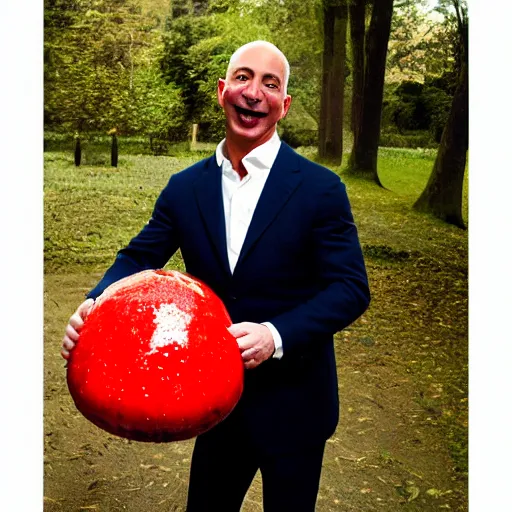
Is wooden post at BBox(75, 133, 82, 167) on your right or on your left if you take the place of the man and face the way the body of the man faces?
on your right

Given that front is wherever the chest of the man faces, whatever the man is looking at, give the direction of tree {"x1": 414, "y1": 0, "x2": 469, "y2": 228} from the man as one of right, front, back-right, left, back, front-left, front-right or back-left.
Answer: back

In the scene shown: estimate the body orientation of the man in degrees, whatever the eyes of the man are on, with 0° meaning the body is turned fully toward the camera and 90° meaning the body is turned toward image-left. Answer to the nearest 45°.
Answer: approximately 45°
